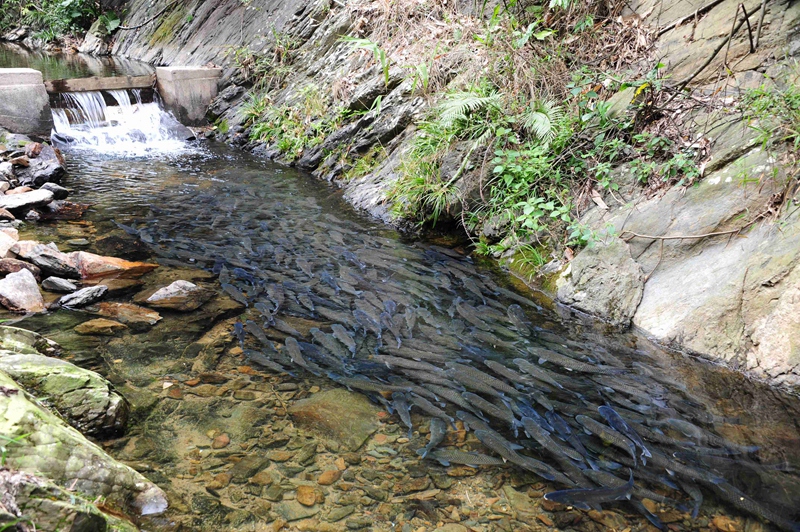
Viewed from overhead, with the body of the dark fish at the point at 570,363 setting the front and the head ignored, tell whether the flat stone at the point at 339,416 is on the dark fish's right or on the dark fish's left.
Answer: on the dark fish's left

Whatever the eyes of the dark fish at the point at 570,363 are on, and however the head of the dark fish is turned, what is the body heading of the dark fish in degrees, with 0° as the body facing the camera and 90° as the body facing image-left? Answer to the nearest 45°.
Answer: approximately 90°

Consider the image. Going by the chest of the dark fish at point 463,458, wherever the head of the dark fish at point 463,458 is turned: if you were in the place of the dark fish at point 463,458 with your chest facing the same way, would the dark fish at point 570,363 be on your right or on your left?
on your right

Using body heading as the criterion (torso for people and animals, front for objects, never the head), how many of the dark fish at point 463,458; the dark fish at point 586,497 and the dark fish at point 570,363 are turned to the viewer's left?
3

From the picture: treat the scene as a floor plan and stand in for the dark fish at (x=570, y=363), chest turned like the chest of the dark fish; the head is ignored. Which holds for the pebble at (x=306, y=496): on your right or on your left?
on your left

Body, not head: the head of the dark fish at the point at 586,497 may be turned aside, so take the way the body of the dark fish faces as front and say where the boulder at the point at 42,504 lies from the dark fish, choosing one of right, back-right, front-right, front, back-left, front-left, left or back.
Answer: front-left

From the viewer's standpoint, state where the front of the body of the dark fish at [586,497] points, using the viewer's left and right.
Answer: facing to the left of the viewer

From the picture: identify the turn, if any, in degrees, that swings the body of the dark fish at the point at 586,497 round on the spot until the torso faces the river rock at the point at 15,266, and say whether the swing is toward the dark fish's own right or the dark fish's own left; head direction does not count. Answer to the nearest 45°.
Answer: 0° — it already faces it

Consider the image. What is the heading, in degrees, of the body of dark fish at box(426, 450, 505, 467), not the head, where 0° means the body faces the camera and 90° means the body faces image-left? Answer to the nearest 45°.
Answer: approximately 90°

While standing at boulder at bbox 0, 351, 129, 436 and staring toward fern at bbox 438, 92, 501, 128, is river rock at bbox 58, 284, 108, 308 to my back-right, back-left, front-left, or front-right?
front-left

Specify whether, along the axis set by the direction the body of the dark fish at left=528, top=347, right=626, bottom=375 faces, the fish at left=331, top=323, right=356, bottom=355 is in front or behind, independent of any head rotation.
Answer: in front

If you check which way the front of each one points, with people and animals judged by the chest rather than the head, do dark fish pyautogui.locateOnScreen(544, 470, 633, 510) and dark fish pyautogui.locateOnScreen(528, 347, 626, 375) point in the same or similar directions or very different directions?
same or similar directions

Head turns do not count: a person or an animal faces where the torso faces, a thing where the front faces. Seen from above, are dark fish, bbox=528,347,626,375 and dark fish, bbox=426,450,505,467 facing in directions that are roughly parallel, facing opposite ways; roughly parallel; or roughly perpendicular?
roughly parallel

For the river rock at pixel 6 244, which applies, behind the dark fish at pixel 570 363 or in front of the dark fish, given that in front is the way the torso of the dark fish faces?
in front
